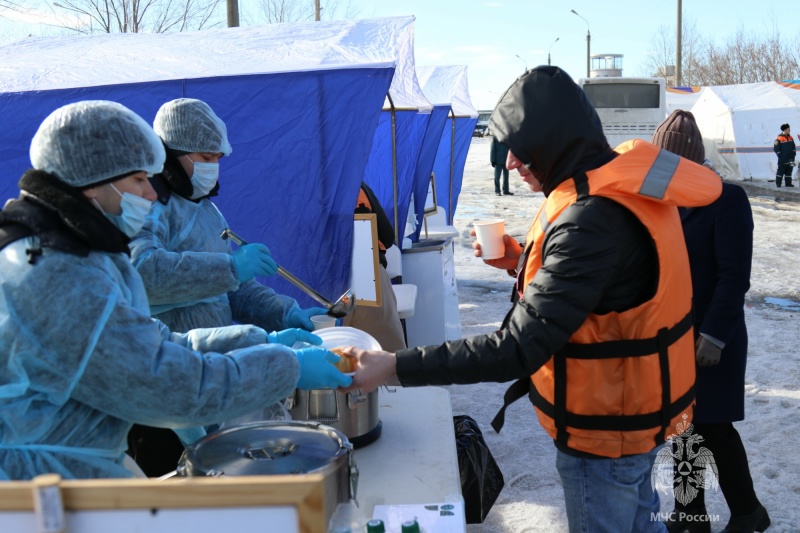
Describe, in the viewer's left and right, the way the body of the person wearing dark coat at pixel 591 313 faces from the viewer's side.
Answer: facing to the left of the viewer

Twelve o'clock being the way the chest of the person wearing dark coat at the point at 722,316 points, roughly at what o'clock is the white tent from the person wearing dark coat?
The white tent is roughly at 3 o'clock from the person wearing dark coat.

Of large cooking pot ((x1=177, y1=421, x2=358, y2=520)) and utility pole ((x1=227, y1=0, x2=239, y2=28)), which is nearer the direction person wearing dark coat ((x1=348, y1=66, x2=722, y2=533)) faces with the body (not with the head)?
the large cooking pot

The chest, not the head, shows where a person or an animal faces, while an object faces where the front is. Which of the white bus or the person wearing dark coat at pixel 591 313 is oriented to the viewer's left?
the person wearing dark coat
